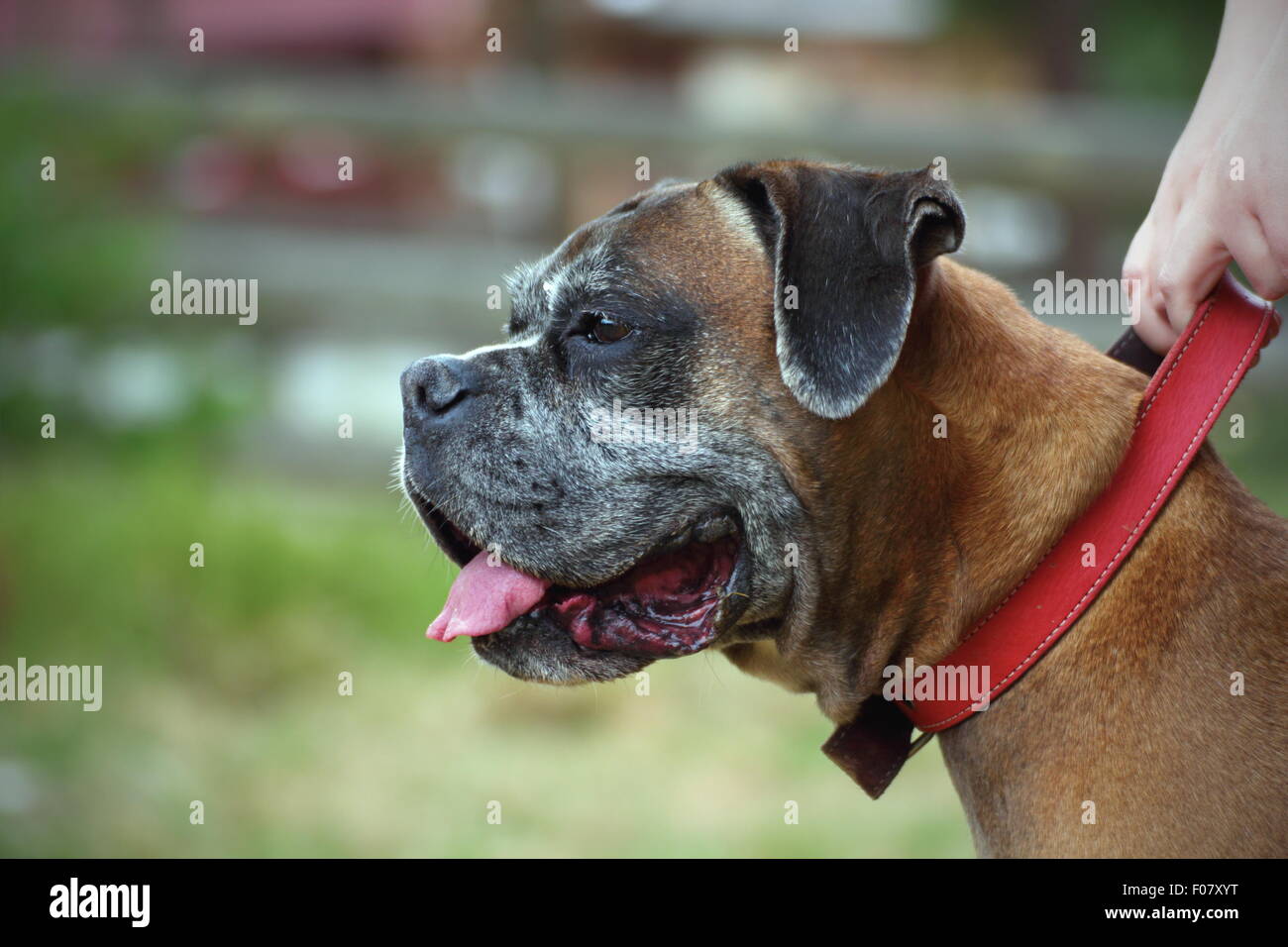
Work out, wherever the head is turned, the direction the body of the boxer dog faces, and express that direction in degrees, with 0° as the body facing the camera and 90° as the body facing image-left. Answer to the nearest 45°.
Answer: approximately 90°
